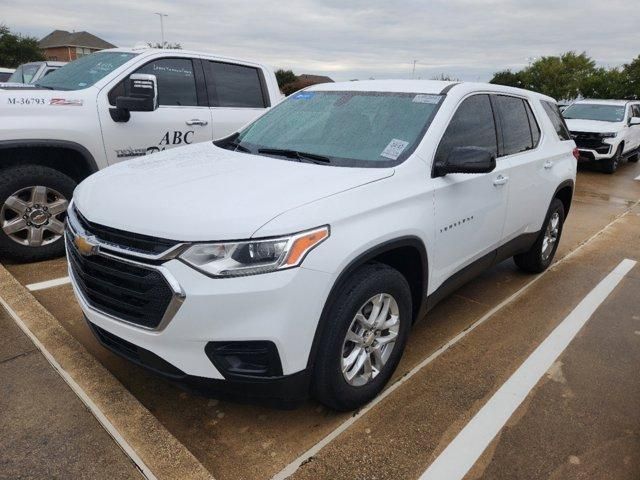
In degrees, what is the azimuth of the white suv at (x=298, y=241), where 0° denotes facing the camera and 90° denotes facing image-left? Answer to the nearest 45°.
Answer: approximately 45°

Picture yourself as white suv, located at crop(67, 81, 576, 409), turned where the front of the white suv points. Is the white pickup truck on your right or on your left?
on your right

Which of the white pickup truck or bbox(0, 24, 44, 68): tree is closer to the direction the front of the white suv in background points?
the white pickup truck

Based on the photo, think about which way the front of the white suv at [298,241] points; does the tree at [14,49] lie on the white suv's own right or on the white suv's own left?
on the white suv's own right

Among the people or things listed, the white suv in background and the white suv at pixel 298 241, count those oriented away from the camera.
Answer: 0

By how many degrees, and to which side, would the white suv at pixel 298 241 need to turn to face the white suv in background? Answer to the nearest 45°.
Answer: approximately 180°
